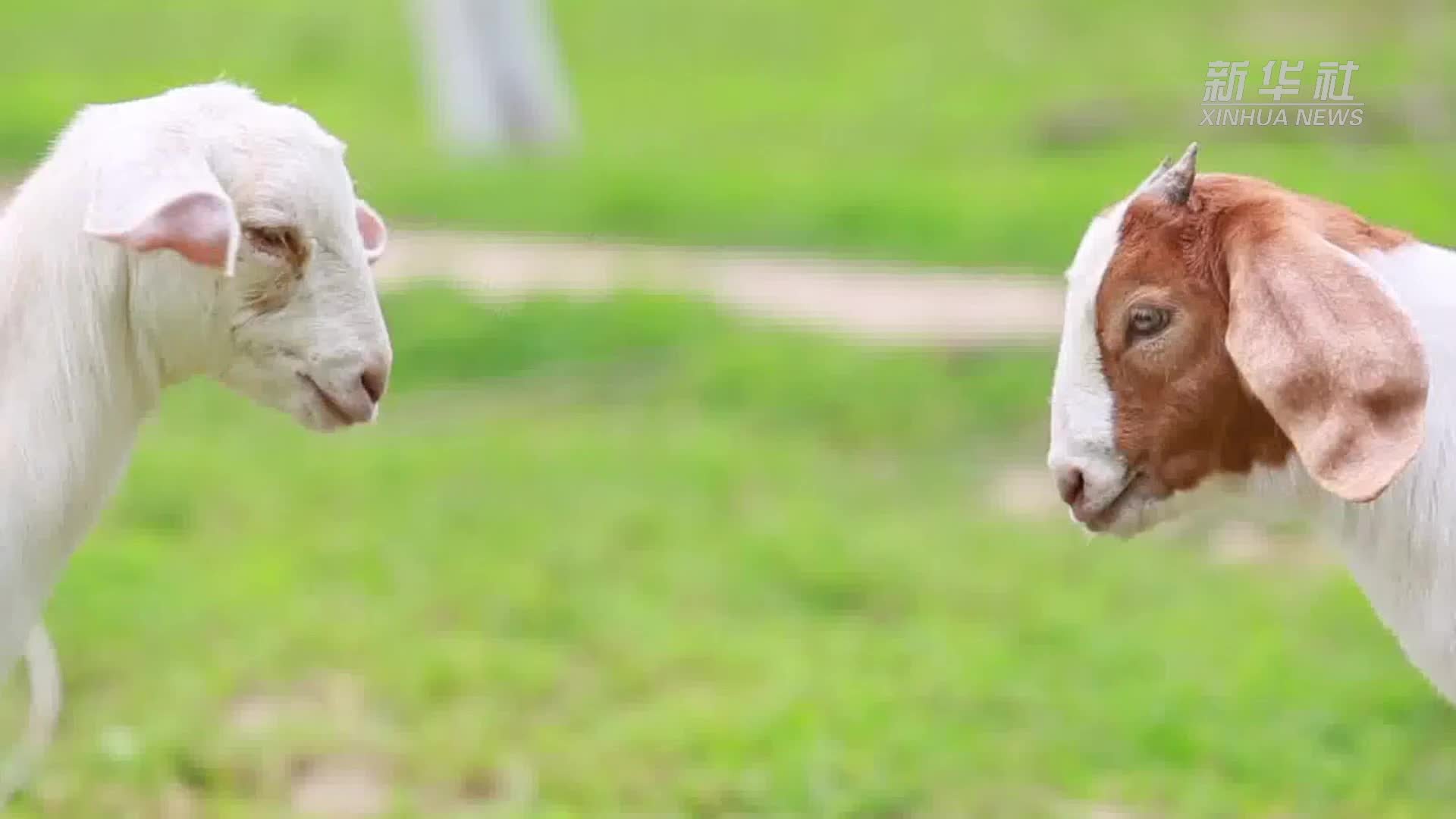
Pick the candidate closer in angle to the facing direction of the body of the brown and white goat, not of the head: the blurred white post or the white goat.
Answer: the white goat

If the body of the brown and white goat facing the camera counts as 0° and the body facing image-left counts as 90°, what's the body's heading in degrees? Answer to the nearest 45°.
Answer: approximately 90°

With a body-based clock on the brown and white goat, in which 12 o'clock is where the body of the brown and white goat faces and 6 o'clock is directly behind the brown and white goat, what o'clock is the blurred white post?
The blurred white post is roughly at 2 o'clock from the brown and white goat.

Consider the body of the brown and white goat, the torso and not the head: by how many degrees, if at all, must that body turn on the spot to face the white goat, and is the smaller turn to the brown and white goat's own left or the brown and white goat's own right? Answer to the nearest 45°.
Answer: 0° — it already faces it
